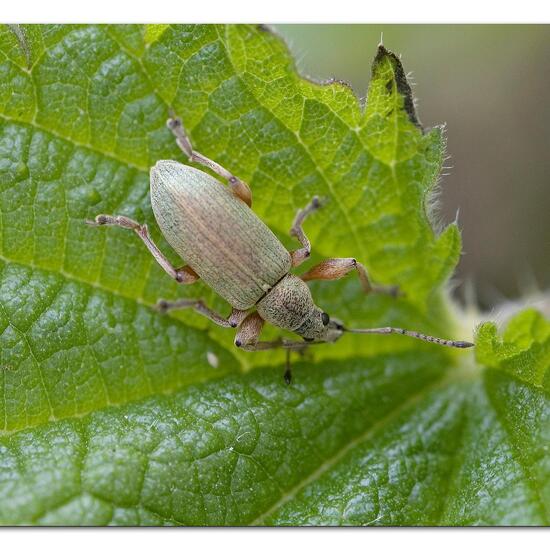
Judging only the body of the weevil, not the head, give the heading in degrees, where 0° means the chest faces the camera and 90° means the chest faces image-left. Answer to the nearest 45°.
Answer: approximately 315°
